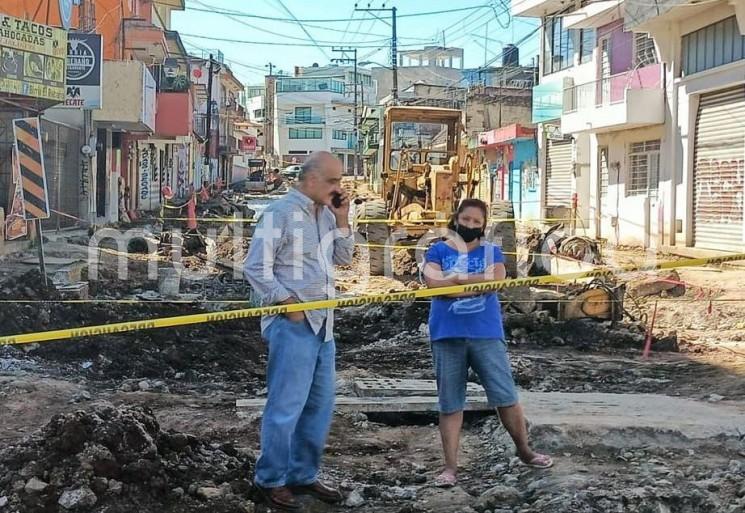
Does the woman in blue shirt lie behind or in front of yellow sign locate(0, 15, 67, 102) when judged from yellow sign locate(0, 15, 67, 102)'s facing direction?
in front

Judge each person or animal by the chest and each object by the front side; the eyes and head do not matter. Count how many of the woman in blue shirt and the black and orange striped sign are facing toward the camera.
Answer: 2

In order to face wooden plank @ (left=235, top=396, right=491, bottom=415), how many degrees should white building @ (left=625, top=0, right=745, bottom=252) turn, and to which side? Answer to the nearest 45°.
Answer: approximately 45° to its left

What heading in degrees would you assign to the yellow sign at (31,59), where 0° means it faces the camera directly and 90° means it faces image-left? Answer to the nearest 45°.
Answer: approximately 315°

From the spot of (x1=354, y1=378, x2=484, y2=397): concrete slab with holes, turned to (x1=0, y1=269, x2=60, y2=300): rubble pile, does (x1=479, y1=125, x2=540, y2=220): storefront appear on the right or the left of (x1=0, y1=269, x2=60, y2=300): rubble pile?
right

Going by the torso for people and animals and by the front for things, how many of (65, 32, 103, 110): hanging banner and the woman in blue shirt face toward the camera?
2

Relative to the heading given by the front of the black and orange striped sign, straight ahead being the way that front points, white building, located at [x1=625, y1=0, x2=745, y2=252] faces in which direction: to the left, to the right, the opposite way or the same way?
to the right

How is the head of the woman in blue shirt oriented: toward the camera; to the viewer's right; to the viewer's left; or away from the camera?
toward the camera

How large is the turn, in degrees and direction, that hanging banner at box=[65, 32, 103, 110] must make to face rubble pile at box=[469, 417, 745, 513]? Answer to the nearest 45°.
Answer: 0° — it already faces it

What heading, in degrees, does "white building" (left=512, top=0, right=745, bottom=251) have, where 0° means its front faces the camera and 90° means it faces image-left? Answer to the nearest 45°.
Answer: approximately 45°

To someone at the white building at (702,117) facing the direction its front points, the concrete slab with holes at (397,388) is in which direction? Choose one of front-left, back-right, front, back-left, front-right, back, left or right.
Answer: front-left

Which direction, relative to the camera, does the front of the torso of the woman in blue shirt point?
toward the camera

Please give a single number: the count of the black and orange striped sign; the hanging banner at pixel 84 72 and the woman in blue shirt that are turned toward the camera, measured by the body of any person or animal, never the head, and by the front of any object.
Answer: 3

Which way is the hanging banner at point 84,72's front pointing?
toward the camera

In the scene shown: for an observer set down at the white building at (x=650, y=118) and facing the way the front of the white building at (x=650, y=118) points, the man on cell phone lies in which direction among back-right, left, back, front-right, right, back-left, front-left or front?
front-left
